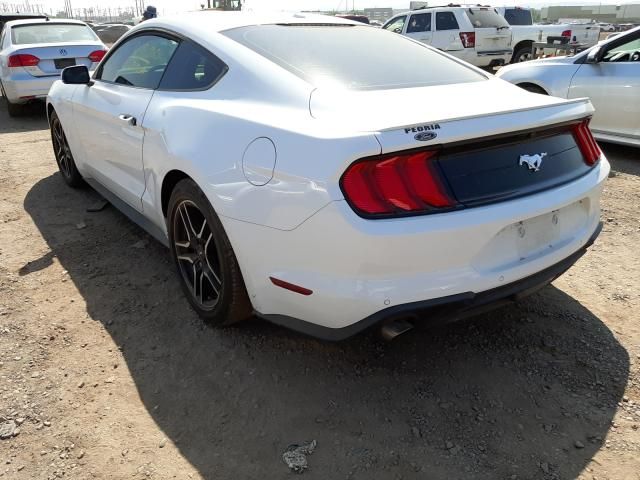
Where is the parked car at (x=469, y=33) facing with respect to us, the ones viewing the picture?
facing away from the viewer and to the left of the viewer

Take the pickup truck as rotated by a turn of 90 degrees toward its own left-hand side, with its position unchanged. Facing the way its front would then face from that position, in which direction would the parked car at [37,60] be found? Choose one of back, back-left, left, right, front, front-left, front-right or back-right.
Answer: front

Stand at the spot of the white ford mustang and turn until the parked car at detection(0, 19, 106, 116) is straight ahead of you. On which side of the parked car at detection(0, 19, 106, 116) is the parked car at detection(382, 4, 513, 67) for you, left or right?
right

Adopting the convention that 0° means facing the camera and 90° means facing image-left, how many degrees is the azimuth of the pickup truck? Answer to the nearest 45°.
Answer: approximately 135°

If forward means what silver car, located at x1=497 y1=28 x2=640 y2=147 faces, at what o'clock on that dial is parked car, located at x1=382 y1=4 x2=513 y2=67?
The parked car is roughly at 1 o'clock from the silver car.

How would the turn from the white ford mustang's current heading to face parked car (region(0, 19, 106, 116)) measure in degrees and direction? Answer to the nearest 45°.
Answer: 0° — it already faces it

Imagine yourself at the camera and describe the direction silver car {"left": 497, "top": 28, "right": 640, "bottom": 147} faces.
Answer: facing away from the viewer and to the left of the viewer

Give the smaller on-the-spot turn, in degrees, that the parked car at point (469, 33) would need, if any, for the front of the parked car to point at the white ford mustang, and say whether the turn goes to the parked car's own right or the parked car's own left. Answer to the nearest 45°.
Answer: approximately 135° to the parked car's own left

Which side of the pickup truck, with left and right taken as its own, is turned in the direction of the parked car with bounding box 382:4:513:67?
left

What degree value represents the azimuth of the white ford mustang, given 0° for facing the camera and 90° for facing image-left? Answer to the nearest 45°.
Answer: approximately 135°
